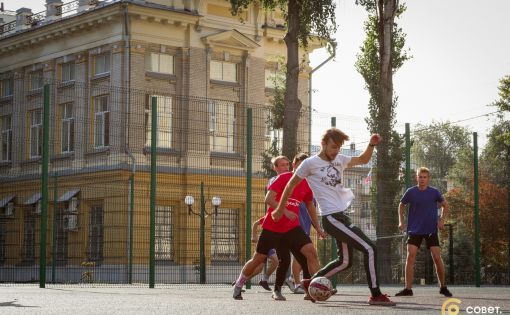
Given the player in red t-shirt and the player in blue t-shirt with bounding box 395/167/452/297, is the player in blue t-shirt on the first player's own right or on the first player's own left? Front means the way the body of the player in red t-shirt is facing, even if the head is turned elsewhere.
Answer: on the first player's own left

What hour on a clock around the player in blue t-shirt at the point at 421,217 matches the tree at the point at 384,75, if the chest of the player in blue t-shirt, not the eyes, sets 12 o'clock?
The tree is roughly at 6 o'clock from the player in blue t-shirt.

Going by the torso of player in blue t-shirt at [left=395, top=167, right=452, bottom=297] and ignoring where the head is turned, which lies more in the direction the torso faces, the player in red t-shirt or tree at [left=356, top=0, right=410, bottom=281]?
the player in red t-shirt

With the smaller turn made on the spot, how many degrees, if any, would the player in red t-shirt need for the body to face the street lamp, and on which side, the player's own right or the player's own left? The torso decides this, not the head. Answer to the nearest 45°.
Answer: approximately 135° to the player's own left

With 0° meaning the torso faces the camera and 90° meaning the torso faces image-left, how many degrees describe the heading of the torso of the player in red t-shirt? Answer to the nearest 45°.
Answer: approximately 315°

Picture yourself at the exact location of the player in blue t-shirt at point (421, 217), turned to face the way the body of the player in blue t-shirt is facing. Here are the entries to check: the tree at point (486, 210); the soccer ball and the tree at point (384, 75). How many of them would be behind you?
2

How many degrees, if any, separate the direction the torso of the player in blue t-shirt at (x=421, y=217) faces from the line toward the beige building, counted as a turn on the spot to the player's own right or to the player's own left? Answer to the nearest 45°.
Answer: approximately 135° to the player's own right

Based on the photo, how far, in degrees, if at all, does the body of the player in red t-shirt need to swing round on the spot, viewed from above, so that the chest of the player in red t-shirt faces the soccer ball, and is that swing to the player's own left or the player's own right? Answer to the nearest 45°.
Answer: approximately 45° to the player's own left

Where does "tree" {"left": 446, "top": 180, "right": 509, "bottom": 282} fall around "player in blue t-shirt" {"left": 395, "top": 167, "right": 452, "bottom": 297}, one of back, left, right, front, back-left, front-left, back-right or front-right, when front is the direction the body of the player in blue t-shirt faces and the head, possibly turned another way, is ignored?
back

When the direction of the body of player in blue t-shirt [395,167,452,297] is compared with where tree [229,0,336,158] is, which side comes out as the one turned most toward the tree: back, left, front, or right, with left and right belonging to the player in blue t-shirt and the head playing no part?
back
